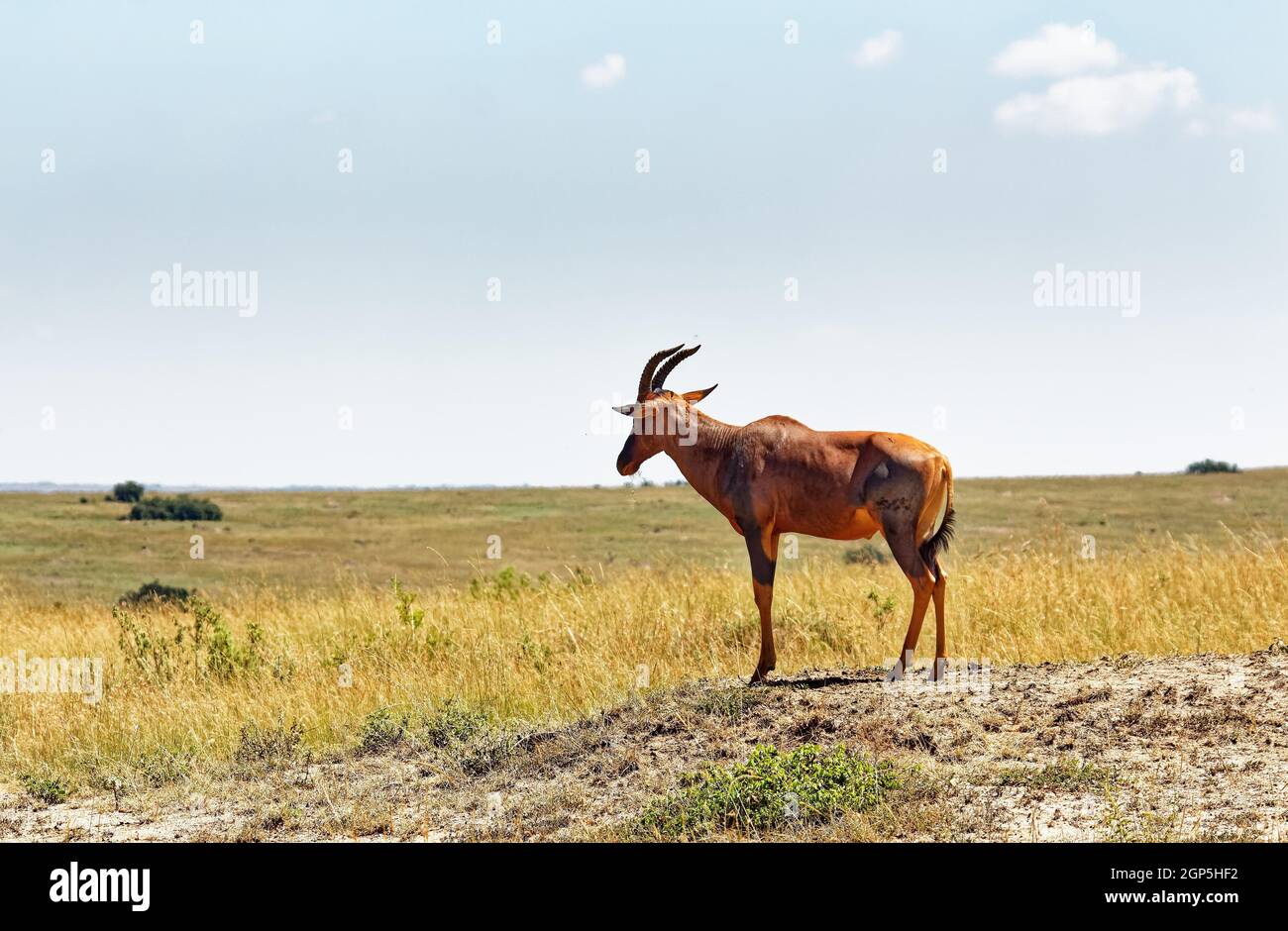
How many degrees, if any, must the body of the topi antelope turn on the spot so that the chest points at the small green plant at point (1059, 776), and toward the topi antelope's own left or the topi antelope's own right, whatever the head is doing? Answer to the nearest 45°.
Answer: approximately 135° to the topi antelope's own left

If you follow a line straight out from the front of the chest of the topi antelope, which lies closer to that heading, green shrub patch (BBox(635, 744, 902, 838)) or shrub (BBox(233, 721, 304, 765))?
the shrub

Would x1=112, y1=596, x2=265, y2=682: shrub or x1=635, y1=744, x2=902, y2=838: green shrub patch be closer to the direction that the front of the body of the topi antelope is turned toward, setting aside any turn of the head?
the shrub

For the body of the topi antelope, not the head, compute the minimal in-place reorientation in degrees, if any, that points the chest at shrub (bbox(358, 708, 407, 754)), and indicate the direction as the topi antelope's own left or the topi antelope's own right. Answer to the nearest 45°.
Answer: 0° — it already faces it

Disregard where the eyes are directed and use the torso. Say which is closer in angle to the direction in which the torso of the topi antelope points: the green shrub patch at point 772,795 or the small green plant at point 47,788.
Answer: the small green plant

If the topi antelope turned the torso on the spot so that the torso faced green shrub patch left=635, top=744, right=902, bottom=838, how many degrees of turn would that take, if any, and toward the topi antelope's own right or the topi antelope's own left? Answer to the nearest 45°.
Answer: approximately 90° to the topi antelope's own left

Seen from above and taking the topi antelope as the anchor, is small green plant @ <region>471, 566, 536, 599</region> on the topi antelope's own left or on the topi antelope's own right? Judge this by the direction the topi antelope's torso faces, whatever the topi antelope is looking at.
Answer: on the topi antelope's own right

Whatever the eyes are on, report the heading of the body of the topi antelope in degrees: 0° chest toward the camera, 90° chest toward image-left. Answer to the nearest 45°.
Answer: approximately 90°

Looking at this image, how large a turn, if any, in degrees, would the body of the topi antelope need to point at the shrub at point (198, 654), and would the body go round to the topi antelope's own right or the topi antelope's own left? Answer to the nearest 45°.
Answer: approximately 45° to the topi antelope's own right
